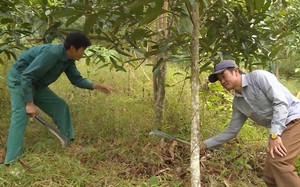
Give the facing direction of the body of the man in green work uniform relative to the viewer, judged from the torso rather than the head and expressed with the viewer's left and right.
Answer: facing to the right of the viewer

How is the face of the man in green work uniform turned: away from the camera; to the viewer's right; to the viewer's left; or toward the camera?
to the viewer's right

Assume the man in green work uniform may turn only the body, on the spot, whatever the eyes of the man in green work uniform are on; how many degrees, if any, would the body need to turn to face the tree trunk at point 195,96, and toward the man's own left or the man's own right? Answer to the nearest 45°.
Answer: approximately 45° to the man's own right
